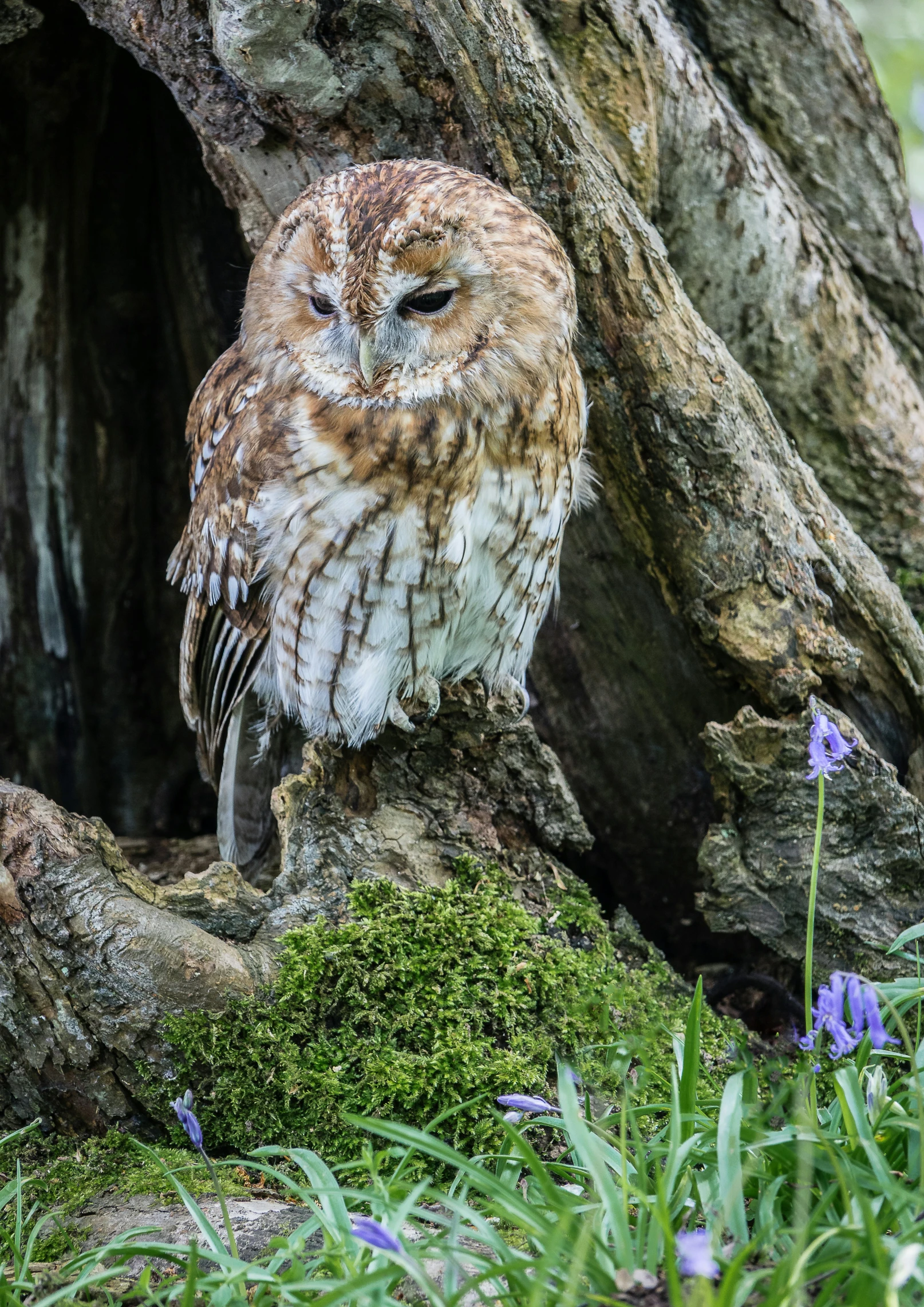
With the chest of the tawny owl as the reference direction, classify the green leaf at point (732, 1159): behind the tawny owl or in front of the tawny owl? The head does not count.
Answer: in front

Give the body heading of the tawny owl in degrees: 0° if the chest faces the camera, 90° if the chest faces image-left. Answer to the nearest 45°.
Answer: approximately 315°

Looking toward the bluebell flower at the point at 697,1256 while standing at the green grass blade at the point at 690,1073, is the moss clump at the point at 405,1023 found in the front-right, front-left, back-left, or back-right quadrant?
back-right

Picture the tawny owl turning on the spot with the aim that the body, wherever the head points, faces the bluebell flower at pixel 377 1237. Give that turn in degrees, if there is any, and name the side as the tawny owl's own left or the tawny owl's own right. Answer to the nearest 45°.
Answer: approximately 45° to the tawny owl's own right
